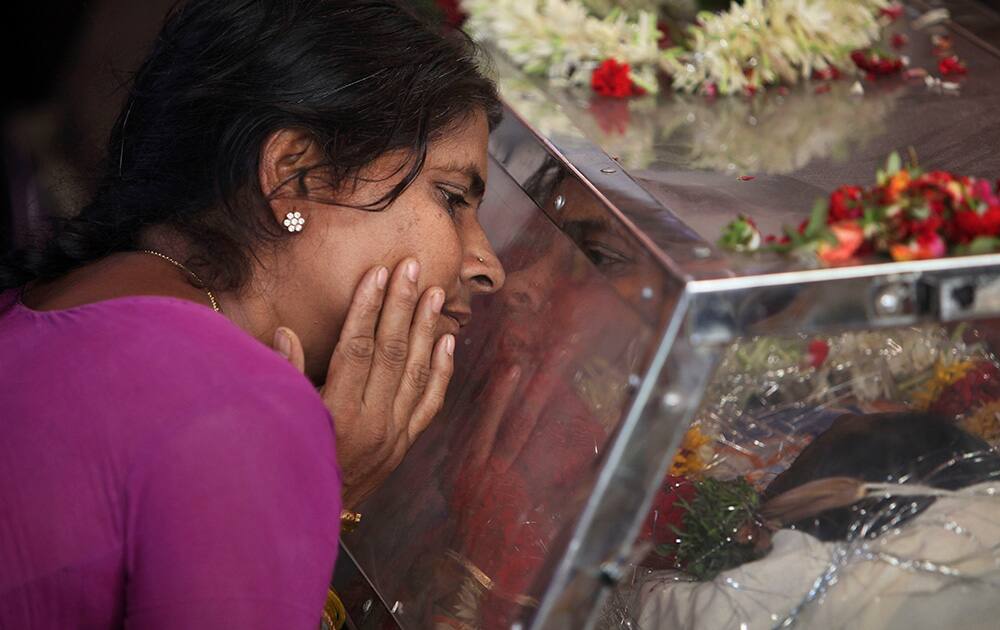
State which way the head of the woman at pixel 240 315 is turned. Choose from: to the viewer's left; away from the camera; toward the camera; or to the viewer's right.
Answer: to the viewer's right

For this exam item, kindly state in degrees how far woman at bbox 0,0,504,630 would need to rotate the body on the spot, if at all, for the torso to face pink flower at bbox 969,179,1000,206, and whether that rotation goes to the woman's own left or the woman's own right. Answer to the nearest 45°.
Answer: approximately 45° to the woman's own right

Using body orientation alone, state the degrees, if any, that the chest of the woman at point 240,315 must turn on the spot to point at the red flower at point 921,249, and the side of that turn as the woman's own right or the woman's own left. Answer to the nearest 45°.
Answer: approximately 45° to the woman's own right

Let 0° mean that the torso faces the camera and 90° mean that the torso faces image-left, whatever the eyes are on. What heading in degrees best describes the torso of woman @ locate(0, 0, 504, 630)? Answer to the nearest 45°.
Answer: approximately 270°

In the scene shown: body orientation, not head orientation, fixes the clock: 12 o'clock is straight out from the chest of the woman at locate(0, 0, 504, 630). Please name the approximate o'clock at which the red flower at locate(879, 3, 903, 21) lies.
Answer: The red flower is roughly at 11 o'clock from the woman.
